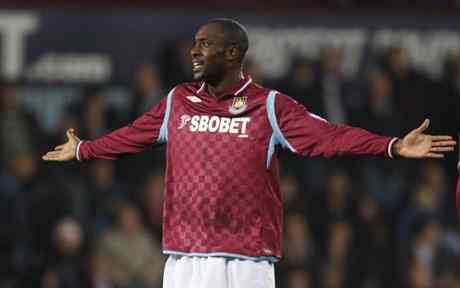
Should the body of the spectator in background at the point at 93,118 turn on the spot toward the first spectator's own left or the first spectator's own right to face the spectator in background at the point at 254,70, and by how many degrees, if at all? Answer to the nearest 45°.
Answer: approximately 90° to the first spectator's own left

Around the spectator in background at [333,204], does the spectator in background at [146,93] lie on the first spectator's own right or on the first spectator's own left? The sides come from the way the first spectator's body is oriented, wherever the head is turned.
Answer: on the first spectator's own right

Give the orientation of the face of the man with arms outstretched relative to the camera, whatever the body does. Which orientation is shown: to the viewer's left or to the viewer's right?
to the viewer's left

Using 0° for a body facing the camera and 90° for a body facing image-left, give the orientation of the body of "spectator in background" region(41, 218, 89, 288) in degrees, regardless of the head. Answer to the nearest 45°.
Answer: approximately 0°

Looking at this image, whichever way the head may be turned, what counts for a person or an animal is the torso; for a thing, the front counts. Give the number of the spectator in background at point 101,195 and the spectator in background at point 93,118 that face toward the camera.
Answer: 2

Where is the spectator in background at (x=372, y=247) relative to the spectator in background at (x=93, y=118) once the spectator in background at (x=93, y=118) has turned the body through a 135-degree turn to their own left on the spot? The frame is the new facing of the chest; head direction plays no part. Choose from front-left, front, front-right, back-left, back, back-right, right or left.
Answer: front-right

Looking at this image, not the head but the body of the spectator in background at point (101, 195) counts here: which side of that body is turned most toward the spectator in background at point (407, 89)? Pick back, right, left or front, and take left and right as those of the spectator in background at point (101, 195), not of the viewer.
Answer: left

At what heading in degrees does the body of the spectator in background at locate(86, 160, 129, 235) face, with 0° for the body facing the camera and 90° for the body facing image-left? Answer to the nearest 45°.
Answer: approximately 0°
